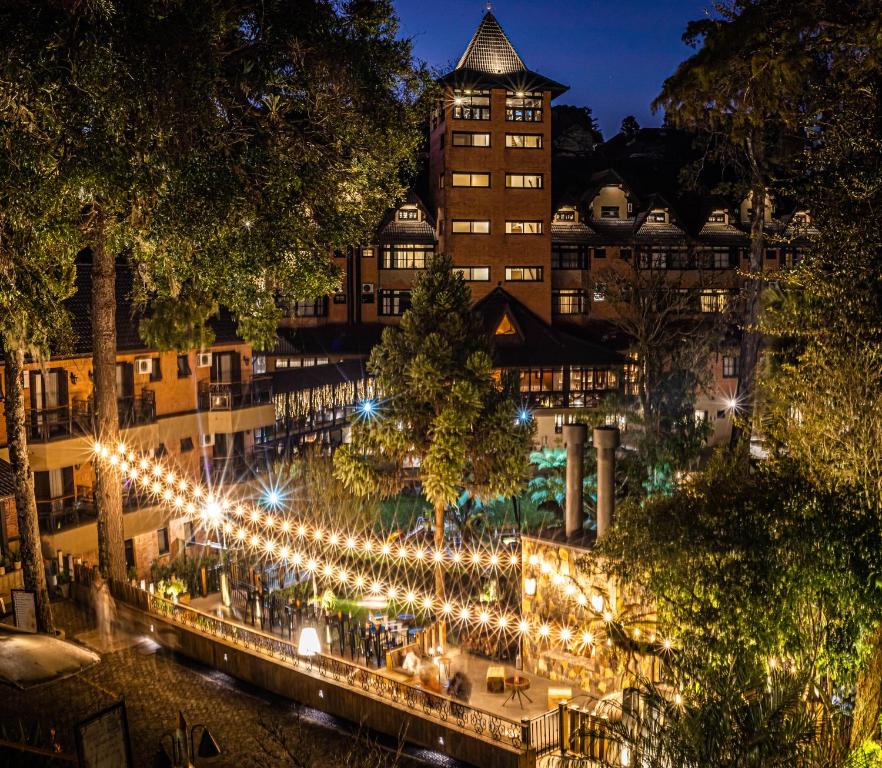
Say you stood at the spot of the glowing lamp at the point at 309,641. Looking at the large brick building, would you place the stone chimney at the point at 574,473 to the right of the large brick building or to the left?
right

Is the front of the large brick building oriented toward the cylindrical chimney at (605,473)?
yes

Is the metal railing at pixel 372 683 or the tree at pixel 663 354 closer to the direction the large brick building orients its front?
the metal railing

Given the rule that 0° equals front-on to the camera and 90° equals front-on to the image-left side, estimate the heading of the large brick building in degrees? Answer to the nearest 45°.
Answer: approximately 0°

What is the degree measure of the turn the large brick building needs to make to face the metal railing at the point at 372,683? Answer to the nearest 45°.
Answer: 0° — it already faces it

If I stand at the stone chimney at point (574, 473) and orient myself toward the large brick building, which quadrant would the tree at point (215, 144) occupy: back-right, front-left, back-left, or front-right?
back-left

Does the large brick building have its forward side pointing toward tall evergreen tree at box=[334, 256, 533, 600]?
yes

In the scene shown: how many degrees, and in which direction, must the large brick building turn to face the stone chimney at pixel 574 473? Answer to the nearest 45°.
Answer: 0° — it already faces it

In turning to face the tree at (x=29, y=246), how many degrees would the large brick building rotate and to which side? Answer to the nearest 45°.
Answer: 0° — it already faces it

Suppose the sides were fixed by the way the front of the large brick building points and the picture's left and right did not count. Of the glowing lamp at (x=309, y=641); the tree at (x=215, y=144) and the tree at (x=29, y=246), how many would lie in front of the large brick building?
3
